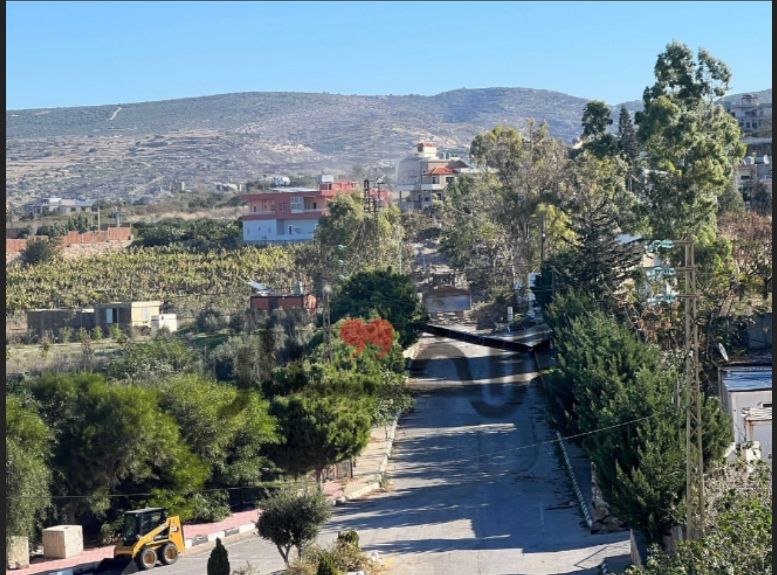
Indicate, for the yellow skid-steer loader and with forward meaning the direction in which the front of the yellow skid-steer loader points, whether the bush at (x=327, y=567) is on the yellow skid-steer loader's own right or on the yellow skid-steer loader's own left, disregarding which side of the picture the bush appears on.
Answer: on the yellow skid-steer loader's own left

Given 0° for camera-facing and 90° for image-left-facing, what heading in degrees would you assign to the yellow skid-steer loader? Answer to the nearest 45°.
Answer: approximately 45°

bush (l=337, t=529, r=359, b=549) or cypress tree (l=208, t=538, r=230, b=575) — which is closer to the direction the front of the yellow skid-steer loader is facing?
the cypress tree

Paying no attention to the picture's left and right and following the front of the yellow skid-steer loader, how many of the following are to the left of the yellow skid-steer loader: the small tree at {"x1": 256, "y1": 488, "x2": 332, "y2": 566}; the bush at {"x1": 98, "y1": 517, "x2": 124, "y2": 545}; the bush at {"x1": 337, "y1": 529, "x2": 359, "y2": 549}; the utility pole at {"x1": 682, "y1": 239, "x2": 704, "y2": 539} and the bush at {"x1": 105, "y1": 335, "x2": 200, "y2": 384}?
3
